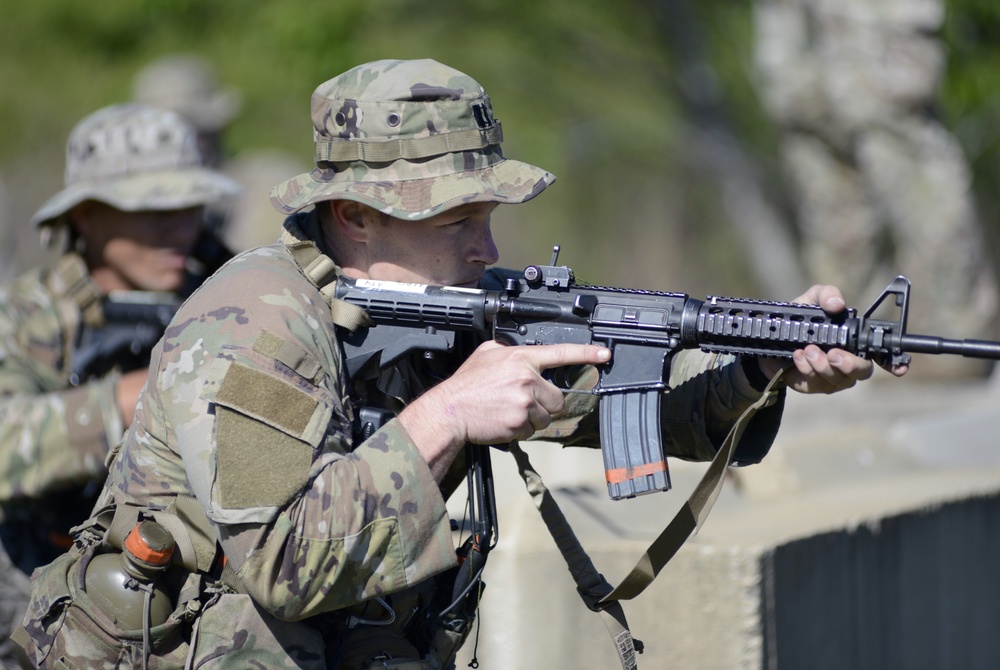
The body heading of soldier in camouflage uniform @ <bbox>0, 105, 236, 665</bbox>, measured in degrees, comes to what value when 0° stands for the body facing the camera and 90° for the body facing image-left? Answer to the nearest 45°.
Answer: approximately 270°

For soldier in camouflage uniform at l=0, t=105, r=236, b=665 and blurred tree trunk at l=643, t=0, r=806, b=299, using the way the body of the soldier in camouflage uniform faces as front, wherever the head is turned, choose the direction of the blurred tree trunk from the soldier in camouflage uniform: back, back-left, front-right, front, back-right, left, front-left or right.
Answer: front-left

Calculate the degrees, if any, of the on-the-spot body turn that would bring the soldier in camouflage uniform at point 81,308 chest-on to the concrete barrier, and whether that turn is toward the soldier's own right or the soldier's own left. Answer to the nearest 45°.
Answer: approximately 45° to the soldier's own right

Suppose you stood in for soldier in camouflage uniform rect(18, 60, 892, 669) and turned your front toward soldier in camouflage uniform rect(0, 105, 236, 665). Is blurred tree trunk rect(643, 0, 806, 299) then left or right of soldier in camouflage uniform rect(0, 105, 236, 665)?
right

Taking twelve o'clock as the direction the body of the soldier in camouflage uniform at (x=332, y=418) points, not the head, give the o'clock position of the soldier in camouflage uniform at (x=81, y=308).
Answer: the soldier in camouflage uniform at (x=81, y=308) is roughly at 8 o'clock from the soldier in camouflage uniform at (x=332, y=418).

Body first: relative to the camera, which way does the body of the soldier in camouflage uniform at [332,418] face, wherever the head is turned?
to the viewer's right

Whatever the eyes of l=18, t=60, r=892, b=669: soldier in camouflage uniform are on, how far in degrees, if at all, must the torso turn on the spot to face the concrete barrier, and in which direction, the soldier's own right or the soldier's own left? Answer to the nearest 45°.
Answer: approximately 45° to the soldier's own left

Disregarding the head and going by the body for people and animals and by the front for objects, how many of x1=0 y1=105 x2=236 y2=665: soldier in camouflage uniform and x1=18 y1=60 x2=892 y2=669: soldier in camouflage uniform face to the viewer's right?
2

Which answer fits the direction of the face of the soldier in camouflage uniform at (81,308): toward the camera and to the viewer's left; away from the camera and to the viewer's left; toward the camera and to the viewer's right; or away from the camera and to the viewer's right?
toward the camera and to the viewer's right

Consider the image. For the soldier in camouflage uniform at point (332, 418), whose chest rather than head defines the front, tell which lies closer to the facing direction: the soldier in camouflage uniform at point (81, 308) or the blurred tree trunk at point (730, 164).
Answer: the blurred tree trunk

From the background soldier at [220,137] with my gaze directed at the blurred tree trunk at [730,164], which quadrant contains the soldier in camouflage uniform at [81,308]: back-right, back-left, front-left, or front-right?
back-right

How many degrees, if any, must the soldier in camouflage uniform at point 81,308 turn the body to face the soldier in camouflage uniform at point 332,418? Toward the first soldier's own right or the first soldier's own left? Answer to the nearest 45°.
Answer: approximately 90° to the first soldier's own right

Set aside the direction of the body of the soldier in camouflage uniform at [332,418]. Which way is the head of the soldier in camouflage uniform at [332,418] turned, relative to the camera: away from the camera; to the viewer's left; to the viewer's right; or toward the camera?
to the viewer's right

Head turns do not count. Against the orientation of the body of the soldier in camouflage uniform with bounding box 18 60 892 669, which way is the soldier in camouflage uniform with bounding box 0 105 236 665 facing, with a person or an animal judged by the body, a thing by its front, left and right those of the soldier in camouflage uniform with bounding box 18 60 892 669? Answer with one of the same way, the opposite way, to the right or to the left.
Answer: the same way

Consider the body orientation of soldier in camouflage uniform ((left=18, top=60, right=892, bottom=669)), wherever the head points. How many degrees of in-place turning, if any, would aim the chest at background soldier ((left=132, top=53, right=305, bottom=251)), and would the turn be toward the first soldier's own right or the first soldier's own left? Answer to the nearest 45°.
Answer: approximately 90° to the first soldier's own left

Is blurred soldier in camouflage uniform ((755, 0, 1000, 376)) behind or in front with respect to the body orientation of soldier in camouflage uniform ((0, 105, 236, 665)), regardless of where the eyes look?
in front
